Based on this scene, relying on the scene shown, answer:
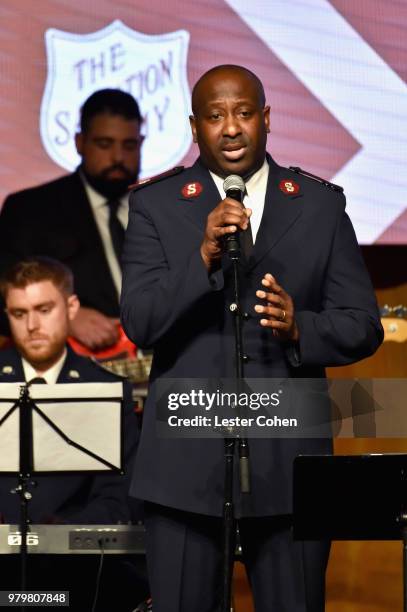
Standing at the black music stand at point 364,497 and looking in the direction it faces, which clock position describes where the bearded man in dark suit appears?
The bearded man in dark suit is roughly at 11 o'clock from the black music stand.

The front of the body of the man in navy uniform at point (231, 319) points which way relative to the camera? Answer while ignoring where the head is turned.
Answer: toward the camera

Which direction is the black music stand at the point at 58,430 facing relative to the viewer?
away from the camera

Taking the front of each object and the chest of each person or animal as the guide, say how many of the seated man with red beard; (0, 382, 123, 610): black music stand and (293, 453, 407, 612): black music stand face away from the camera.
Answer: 2

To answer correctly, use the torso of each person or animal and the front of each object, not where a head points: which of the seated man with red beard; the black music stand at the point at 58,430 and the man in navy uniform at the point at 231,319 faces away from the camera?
the black music stand

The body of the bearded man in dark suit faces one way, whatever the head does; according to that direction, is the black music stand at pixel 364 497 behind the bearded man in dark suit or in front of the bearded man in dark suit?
in front

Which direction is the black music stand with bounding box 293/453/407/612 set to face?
away from the camera

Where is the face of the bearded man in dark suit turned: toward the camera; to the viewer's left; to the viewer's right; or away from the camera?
toward the camera

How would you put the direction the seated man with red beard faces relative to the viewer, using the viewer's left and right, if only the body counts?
facing the viewer and to the left of the viewer

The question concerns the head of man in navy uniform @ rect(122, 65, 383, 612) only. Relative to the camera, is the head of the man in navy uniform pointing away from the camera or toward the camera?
toward the camera

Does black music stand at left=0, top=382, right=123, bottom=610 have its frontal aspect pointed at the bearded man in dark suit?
yes
